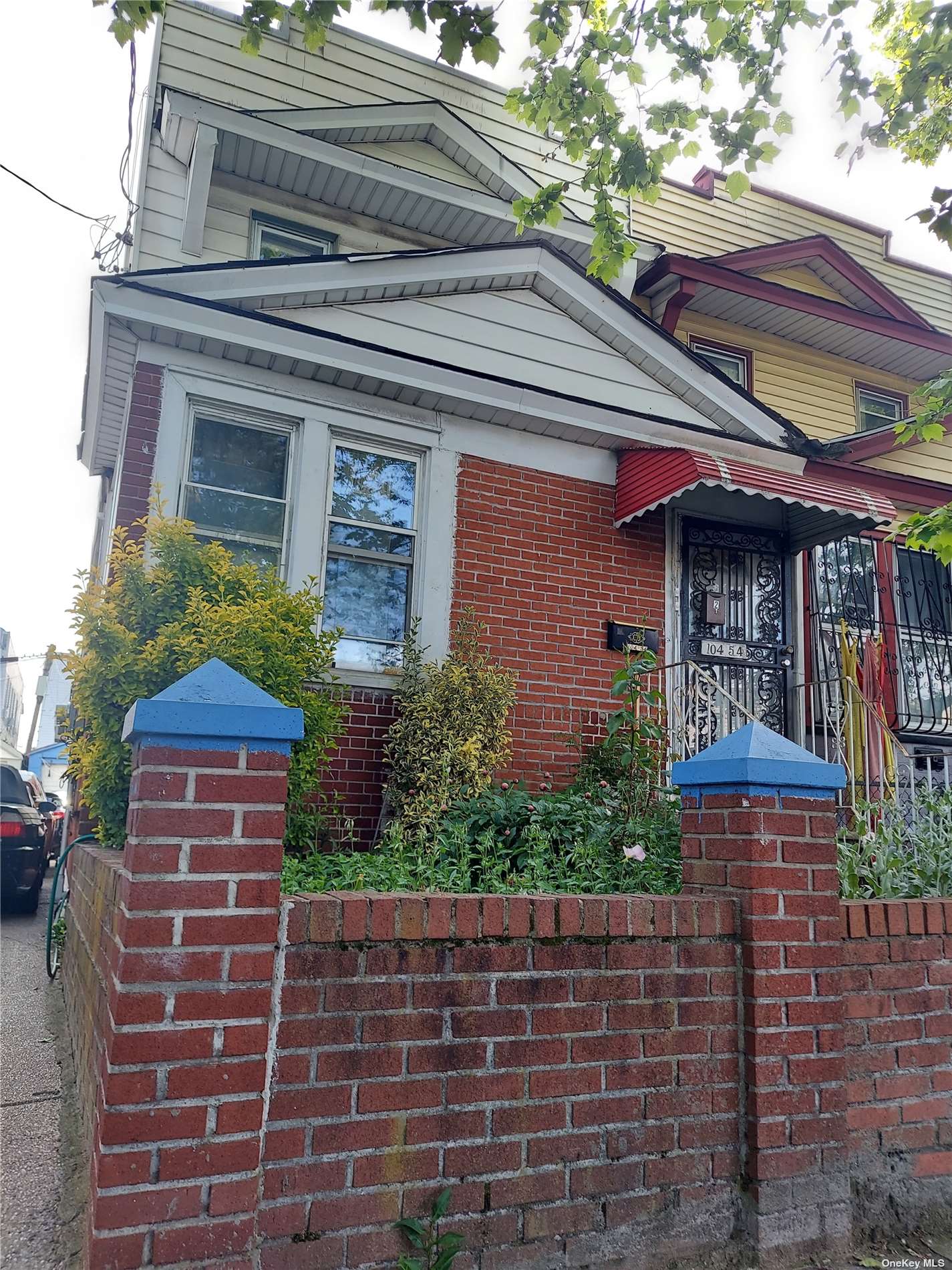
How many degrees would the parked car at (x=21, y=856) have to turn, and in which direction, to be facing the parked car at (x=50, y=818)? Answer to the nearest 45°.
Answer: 0° — it already faces it

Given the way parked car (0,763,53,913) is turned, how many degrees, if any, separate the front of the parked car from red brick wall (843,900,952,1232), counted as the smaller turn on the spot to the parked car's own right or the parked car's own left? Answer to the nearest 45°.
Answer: approximately 180°

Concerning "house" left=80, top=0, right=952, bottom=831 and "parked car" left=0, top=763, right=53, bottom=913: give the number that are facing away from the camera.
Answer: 1

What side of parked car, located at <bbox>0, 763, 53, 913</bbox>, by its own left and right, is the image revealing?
back

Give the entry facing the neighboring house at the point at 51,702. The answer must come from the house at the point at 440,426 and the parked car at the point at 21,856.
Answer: the parked car

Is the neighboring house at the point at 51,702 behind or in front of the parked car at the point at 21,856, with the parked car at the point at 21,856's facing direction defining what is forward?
in front

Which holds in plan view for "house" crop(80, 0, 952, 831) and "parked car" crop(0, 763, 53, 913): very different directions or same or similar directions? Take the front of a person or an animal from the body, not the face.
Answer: very different directions
